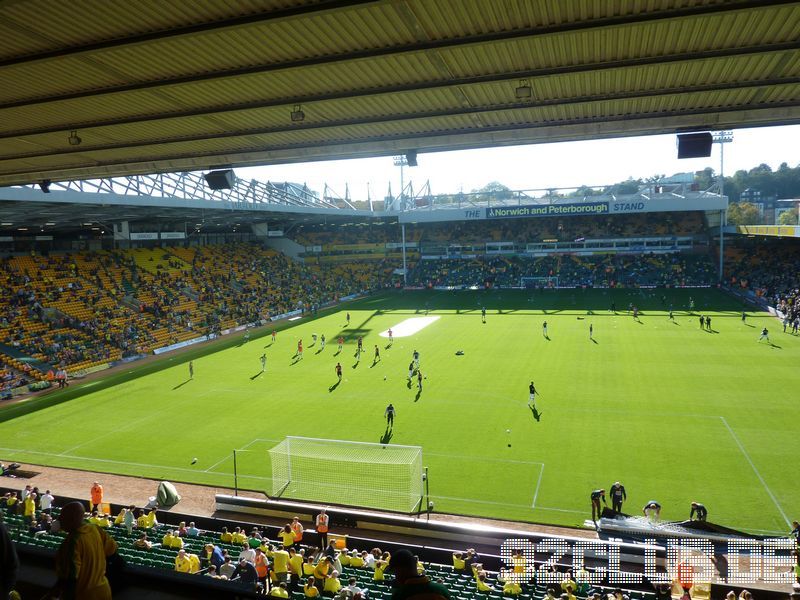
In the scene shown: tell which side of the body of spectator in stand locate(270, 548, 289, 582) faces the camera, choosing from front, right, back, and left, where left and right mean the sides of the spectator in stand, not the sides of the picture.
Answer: back

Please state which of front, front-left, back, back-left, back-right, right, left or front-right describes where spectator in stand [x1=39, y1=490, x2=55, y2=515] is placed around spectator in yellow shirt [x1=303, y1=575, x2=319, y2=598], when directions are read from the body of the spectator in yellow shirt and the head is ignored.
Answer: front-left

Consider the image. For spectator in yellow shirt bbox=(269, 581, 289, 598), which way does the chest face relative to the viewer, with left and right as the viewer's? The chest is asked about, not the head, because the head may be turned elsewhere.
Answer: facing away from the viewer

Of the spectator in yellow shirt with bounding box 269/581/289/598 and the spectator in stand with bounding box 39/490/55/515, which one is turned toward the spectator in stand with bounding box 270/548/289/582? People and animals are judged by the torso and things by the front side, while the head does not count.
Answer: the spectator in yellow shirt

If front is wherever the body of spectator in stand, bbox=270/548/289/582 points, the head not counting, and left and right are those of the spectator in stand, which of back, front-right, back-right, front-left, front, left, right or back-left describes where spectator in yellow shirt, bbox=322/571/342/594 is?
back-right

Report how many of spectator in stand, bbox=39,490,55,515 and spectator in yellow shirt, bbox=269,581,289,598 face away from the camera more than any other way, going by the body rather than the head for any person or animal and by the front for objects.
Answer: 2

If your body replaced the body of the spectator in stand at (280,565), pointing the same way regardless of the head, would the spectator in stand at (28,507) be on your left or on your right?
on your left

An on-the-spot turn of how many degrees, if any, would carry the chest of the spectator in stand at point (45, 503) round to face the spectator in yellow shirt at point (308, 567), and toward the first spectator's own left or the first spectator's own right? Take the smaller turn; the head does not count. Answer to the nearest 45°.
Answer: approximately 135° to the first spectator's own right

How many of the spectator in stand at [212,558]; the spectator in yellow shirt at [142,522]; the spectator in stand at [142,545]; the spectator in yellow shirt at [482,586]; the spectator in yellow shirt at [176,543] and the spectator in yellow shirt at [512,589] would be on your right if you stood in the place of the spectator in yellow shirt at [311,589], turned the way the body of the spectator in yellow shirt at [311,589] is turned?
2

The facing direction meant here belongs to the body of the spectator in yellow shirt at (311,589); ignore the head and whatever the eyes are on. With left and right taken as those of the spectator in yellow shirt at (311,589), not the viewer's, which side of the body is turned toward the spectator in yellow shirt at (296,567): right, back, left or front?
front

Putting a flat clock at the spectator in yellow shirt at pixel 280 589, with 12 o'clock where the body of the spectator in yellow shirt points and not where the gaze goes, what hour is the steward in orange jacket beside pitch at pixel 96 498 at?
The steward in orange jacket beside pitch is roughly at 11 o'clock from the spectator in yellow shirt.

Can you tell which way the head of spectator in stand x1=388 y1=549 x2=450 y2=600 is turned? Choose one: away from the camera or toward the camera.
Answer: away from the camera

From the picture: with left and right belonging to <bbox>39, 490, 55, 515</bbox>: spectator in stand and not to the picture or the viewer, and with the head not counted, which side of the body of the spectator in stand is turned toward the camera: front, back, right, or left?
back

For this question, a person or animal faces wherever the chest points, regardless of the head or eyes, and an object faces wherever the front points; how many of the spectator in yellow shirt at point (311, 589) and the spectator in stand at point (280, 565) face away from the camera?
2

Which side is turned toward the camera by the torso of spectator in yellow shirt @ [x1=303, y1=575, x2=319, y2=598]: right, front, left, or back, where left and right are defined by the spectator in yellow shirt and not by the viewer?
back
